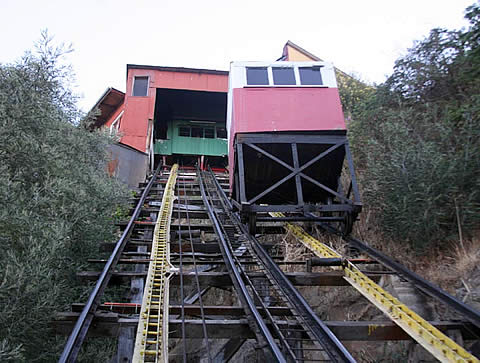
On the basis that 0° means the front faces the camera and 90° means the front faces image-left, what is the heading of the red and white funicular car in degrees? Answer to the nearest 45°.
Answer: approximately 0°

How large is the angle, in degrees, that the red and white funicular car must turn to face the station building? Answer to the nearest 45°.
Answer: approximately 135° to its right

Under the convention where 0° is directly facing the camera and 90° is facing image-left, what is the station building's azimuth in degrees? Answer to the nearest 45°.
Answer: approximately 0°

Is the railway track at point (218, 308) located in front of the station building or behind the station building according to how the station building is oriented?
in front

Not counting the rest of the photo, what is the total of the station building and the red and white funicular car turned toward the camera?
2
